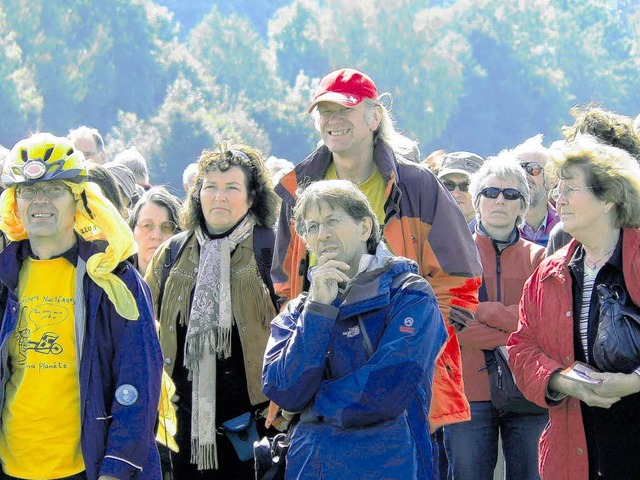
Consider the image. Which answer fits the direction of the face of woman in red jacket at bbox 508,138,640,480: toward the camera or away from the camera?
toward the camera

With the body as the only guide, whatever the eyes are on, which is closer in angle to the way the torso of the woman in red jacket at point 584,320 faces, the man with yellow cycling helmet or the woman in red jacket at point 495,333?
the man with yellow cycling helmet

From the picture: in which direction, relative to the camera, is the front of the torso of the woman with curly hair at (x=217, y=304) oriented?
toward the camera

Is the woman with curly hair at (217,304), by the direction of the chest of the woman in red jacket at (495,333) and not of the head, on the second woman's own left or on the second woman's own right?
on the second woman's own right

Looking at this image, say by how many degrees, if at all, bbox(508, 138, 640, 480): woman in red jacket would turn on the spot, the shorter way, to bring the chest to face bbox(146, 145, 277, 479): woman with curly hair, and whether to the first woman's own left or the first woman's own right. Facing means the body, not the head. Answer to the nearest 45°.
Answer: approximately 45° to the first woman's own right

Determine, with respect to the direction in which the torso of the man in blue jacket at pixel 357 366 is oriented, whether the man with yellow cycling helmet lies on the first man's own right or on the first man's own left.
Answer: on the first man's own right

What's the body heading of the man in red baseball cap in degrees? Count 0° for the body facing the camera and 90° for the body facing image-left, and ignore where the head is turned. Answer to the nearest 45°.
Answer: approximately 45°

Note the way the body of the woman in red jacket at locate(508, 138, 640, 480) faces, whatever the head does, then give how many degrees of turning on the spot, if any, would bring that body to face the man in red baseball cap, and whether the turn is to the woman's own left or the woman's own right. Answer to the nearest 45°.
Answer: approximately 45° to the woman's own right

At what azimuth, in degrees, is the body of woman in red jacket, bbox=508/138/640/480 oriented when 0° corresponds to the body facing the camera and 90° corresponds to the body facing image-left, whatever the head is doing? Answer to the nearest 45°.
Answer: approximately 45°

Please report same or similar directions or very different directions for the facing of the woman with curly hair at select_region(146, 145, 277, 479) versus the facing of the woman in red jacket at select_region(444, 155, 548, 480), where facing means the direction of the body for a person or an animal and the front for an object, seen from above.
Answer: same or similar directions

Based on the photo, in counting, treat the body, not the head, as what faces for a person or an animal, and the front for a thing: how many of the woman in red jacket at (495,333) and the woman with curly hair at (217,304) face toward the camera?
2

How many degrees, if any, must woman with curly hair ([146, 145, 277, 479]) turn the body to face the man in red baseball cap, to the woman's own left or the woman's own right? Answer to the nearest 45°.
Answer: approximately 45° to the woman's own left

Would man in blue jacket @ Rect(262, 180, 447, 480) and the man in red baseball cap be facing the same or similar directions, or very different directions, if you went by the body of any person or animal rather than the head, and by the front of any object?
same or similar directions

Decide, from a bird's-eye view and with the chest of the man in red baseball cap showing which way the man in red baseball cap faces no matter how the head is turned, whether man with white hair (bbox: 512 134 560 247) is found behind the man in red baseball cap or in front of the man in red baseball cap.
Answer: behind

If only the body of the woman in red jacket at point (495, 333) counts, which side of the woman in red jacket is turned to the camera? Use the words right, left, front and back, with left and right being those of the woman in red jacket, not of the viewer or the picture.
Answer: front
